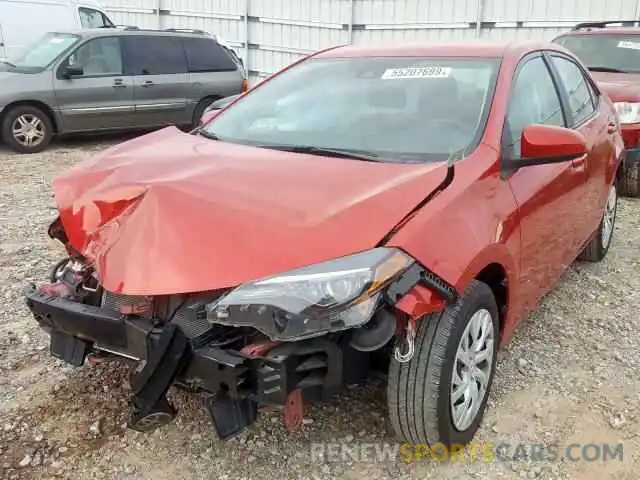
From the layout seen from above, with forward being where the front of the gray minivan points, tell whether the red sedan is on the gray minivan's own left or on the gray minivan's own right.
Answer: on the gray minivan's own left

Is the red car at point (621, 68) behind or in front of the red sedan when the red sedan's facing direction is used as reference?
behind

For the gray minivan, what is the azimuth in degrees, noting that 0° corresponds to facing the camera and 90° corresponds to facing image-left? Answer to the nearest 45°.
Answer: approximately 90°

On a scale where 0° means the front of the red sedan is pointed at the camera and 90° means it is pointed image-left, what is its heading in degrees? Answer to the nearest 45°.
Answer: approximately 45°

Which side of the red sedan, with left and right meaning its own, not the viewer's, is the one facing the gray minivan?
right

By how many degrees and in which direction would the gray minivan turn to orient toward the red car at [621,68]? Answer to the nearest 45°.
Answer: approximately 135° to its left

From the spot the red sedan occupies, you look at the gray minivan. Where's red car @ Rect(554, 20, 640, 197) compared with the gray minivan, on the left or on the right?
right
